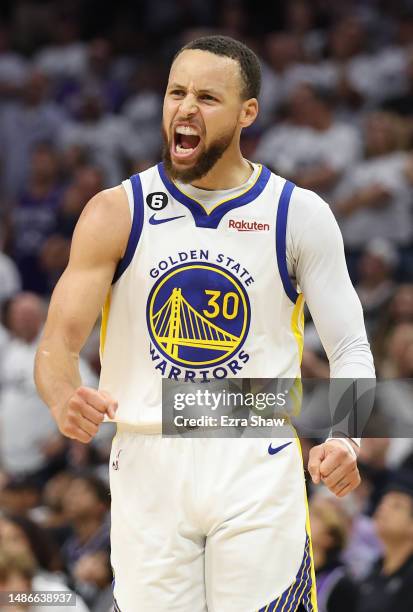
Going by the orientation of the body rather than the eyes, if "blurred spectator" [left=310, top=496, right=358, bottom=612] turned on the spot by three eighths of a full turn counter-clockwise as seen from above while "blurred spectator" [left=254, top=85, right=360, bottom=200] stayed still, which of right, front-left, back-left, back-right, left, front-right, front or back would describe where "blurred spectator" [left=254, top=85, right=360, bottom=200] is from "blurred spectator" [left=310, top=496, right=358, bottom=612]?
left

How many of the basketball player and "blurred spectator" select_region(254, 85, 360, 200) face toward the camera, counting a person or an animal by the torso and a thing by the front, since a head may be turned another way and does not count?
2

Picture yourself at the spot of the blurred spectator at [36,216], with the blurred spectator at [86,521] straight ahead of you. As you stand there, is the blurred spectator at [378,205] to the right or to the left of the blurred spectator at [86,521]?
left

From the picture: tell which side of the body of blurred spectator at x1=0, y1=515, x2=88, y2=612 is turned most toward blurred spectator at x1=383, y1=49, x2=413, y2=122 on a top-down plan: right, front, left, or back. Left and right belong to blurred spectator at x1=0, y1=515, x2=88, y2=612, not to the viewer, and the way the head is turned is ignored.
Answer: back

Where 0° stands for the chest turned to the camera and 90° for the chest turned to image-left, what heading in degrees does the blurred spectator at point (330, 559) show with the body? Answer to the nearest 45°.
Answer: approximately 45°

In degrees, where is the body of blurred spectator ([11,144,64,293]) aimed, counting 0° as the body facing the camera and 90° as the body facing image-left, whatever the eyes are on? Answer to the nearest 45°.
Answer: approximately 0°

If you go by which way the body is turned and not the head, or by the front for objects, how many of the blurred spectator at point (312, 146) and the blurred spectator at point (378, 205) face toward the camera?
2

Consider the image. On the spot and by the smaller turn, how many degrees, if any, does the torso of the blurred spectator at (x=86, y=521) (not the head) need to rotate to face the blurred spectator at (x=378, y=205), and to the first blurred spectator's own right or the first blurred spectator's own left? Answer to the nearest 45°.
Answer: approximately 180°

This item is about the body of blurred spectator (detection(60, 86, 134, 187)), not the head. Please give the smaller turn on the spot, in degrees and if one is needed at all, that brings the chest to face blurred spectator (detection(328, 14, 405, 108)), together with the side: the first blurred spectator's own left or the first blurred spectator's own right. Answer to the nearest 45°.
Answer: approximately 90° to the first blurred spectator's own left
